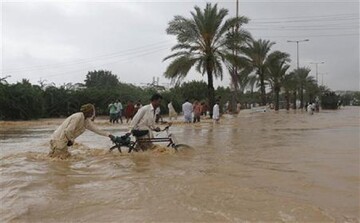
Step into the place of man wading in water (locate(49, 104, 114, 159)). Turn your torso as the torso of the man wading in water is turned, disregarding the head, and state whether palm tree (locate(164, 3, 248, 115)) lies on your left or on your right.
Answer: on your left

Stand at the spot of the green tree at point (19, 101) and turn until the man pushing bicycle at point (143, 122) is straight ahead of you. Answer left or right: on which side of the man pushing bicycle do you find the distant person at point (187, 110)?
left

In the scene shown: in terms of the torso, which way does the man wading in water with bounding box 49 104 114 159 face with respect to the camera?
to the viewer's right
